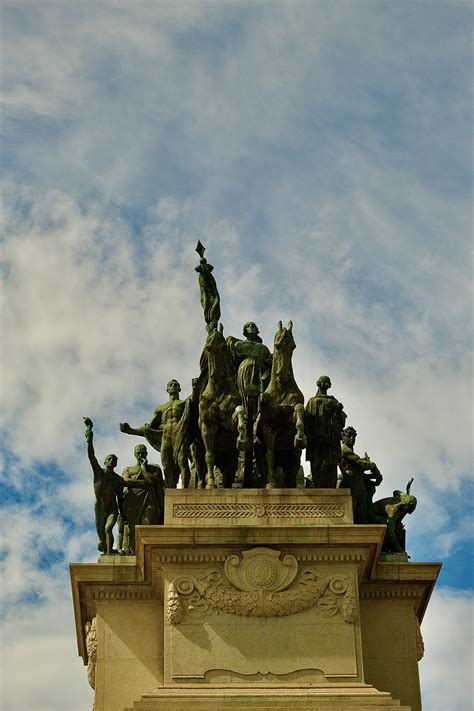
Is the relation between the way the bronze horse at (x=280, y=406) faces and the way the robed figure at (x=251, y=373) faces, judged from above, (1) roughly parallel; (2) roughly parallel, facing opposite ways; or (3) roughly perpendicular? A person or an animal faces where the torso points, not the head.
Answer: roughly parallel

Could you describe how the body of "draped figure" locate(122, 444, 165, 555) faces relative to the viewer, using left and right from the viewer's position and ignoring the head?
facing the viewer

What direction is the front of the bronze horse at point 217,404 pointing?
toward the camera

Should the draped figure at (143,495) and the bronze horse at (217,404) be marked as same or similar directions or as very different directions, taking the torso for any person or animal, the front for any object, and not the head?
same or similar directions

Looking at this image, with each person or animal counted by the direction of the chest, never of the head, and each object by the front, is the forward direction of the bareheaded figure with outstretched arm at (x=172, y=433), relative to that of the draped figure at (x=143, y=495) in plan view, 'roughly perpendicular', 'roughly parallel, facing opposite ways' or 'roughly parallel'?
roughly parallel

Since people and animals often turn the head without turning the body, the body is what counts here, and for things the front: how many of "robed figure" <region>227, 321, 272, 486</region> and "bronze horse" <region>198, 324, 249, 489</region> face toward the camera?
2

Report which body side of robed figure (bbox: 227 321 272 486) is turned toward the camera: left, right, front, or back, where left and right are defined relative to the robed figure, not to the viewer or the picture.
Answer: front

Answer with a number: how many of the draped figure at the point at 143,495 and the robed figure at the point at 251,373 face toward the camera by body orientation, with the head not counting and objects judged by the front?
2

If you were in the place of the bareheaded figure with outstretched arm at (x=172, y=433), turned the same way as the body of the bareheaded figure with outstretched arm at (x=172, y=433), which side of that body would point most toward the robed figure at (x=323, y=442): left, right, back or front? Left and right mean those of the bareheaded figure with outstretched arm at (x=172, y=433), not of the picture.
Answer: left

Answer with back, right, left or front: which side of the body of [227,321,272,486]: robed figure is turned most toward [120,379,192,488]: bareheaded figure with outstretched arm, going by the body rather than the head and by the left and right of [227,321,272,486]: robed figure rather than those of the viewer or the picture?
right
